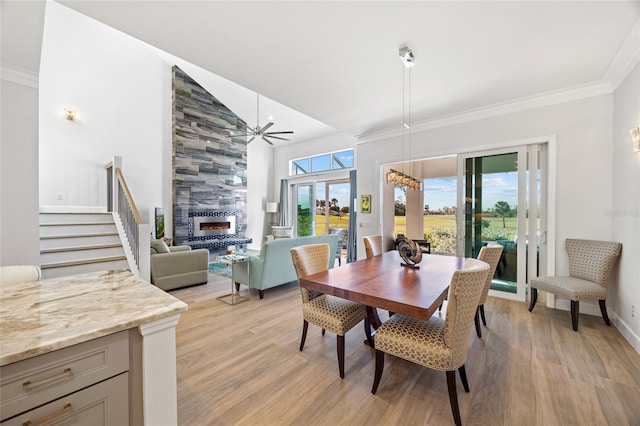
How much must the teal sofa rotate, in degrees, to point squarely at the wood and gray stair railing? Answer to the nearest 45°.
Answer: approximately 45° to its left

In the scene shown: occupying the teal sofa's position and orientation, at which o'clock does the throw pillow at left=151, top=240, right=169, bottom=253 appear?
The throw pillow is roughly at 11 o'clock from the teal sofa.

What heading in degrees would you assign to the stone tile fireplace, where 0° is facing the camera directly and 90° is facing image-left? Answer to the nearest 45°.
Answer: approximately 315°

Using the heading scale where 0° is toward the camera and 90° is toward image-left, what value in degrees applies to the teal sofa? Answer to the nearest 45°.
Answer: approximately 135°

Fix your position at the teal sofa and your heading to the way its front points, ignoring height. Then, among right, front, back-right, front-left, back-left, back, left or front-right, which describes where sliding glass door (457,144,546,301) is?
back-right

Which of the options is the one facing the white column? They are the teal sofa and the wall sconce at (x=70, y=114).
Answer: the wall sconce

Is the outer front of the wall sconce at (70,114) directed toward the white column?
yes

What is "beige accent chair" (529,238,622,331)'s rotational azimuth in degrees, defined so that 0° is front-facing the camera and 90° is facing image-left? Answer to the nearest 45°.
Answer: approximately 45°

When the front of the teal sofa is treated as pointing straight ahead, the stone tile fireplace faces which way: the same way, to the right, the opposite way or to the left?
the opposite way

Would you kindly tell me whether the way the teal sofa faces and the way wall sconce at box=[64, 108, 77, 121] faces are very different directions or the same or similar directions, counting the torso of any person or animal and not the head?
very different directions

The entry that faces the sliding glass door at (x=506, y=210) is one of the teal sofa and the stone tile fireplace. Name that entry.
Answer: the stone tile fireplace
